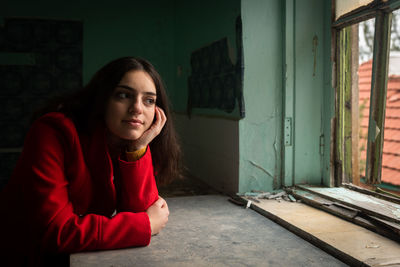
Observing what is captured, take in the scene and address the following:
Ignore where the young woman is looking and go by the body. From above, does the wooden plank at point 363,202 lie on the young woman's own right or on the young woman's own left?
on the young woman's own left

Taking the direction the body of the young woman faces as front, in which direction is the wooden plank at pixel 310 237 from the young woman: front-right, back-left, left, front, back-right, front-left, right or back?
front-left

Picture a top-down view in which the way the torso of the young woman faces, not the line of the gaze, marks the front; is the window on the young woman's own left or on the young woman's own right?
on the young woman's own left

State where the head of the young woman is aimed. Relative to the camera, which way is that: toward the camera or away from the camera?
toward the camera

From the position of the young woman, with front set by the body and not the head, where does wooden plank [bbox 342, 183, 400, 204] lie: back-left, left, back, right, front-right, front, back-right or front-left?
front-left

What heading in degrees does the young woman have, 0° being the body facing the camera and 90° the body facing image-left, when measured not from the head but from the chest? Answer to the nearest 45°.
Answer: approximately 315°
